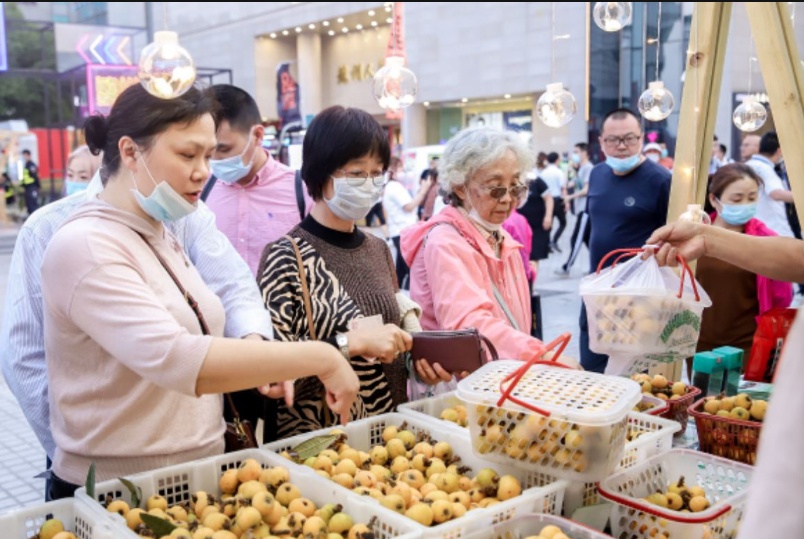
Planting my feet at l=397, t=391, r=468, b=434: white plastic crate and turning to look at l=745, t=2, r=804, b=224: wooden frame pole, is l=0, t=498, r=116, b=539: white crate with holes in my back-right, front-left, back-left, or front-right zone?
back-right

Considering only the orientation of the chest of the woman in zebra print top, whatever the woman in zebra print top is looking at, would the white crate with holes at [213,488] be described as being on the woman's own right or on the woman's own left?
on the woman's own right

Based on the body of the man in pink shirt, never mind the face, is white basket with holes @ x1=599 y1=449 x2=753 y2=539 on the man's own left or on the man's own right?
on the man's own left

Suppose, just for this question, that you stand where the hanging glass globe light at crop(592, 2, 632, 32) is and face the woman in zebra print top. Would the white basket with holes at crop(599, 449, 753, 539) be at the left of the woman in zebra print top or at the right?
left

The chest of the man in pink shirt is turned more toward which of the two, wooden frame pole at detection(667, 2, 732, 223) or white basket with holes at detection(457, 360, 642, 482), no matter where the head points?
the white basket with holes

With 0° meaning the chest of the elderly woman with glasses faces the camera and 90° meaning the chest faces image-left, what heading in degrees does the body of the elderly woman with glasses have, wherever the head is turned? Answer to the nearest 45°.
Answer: approximately 315°

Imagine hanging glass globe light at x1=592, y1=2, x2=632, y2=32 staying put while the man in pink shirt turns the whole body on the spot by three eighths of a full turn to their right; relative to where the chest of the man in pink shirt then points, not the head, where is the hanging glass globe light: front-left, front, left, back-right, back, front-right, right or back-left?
right

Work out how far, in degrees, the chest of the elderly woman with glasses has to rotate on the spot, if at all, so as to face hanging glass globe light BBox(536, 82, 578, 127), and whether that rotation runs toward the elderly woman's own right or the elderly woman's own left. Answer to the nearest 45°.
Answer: approximately 90° to the elderly woman's own left

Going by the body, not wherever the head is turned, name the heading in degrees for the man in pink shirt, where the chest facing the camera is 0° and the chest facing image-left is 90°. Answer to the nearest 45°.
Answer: approximately 45°
